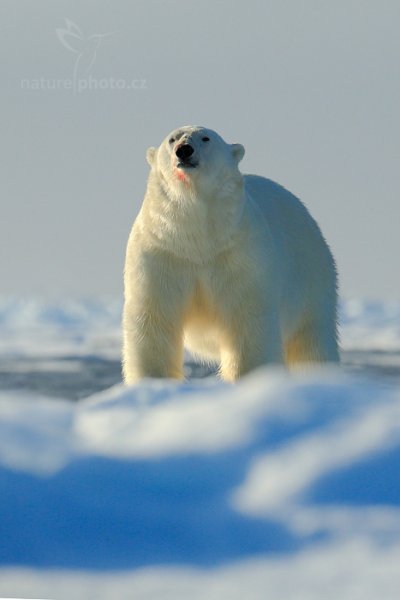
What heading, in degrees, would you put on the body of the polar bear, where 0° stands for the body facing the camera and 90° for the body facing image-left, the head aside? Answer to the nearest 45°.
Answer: approximately 45°
